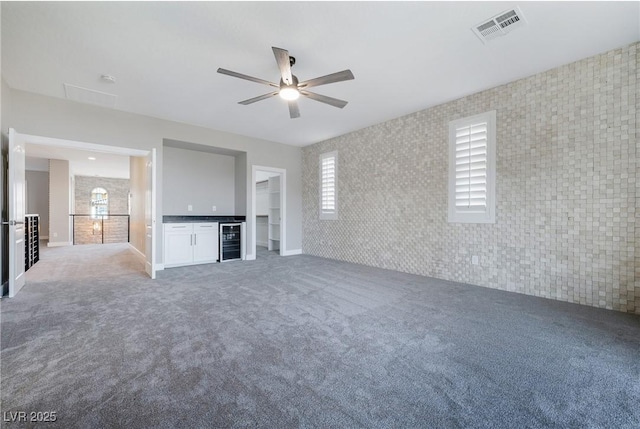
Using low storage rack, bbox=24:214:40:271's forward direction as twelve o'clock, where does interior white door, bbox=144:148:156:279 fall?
The interior white door is roughly at 2 o'clock from the low storage rack.

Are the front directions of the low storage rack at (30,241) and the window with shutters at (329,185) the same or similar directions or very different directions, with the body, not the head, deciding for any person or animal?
very different directions

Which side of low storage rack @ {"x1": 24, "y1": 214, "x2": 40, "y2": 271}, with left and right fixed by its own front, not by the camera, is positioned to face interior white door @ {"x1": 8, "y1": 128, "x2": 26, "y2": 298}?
right

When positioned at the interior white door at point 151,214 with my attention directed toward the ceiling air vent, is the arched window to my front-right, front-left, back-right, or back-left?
back-left

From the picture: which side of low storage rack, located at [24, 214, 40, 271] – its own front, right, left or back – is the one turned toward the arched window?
left

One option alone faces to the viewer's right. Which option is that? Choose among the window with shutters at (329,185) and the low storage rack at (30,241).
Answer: the low storage rack

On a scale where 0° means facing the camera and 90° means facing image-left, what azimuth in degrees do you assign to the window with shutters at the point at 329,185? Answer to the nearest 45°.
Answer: approximately 45°

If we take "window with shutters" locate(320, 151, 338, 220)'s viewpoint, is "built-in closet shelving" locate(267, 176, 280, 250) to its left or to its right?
on its right

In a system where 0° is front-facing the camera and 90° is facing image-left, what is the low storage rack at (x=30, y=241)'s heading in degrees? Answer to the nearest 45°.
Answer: approximately 270°

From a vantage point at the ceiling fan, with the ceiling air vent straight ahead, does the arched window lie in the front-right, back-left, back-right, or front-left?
back-left

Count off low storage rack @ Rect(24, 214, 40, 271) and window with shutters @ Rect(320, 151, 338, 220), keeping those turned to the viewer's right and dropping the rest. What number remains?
1

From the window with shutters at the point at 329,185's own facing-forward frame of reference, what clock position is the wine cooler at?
The wine cooler is roughly at 1 o'clock from the window with shutters.
